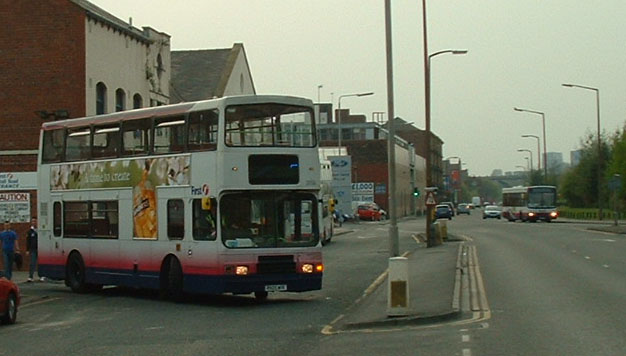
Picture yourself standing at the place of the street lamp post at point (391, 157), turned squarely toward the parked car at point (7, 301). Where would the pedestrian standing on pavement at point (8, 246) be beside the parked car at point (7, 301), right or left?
right

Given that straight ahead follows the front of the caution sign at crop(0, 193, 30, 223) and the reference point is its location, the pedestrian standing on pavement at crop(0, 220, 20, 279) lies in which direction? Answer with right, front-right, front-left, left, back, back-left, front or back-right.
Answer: front

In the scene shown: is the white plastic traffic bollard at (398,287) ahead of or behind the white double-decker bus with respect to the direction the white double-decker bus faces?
ahead

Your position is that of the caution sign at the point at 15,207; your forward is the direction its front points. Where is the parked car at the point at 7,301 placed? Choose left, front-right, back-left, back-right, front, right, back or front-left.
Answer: front

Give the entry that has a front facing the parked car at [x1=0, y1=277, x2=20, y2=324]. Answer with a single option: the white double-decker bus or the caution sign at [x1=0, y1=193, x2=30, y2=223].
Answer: the caution sign

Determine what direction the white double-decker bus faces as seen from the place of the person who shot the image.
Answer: facing the viewer and to the right of the viewer

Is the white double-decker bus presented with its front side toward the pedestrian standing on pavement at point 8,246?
no

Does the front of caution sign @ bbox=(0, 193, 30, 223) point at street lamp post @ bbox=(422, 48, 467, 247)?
no

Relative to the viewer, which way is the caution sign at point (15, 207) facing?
toward the camera

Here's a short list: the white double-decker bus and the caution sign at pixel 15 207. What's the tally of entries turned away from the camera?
0

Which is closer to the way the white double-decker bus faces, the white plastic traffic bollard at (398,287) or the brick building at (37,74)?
the white plastic traffic bollard

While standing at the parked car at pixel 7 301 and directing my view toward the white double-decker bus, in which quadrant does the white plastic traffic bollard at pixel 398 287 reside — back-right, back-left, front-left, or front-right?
front-right

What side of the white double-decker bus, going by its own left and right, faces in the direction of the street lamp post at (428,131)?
left

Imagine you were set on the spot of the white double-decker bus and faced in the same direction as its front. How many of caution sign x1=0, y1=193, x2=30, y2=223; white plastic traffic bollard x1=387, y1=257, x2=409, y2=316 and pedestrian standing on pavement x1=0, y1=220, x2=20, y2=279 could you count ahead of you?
1

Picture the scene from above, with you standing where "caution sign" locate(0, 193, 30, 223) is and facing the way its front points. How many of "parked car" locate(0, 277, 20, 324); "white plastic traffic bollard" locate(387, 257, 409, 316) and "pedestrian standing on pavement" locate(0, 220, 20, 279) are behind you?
0

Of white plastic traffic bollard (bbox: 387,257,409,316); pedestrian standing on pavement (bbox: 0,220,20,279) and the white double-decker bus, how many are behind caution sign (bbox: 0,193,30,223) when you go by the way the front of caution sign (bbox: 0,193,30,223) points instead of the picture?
0
